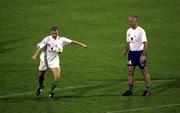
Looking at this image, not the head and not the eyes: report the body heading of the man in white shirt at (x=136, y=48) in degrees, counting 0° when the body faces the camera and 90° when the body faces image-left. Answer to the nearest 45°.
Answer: approximately 45°
